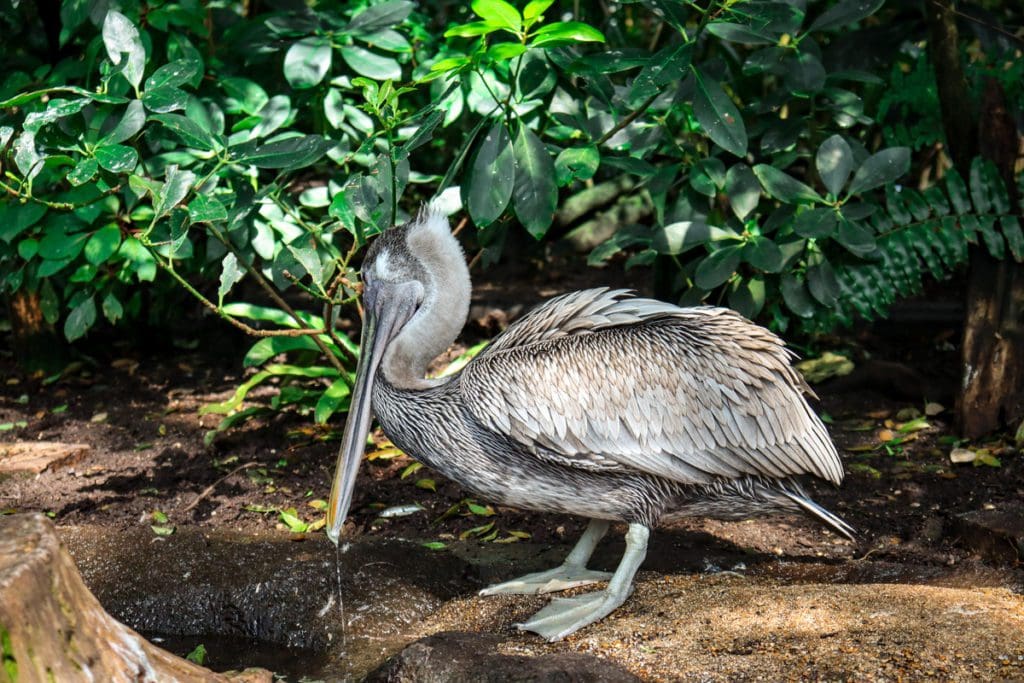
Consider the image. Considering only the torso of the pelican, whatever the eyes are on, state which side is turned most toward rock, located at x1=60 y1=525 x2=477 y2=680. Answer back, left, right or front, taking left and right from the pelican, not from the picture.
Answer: front

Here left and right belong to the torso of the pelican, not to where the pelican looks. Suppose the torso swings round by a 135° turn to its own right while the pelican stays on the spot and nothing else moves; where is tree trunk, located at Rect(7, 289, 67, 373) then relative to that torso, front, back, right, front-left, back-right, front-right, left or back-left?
left

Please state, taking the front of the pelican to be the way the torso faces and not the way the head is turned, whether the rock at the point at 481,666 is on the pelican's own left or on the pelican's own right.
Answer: on the pelican's own left

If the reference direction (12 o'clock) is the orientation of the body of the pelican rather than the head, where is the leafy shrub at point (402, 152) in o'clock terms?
The leafy shrub is roughly at 2 o'clock from the pelican.

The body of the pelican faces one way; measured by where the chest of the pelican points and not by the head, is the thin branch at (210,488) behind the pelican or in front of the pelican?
in front

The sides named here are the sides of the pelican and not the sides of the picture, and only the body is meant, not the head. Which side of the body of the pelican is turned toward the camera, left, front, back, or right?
left
